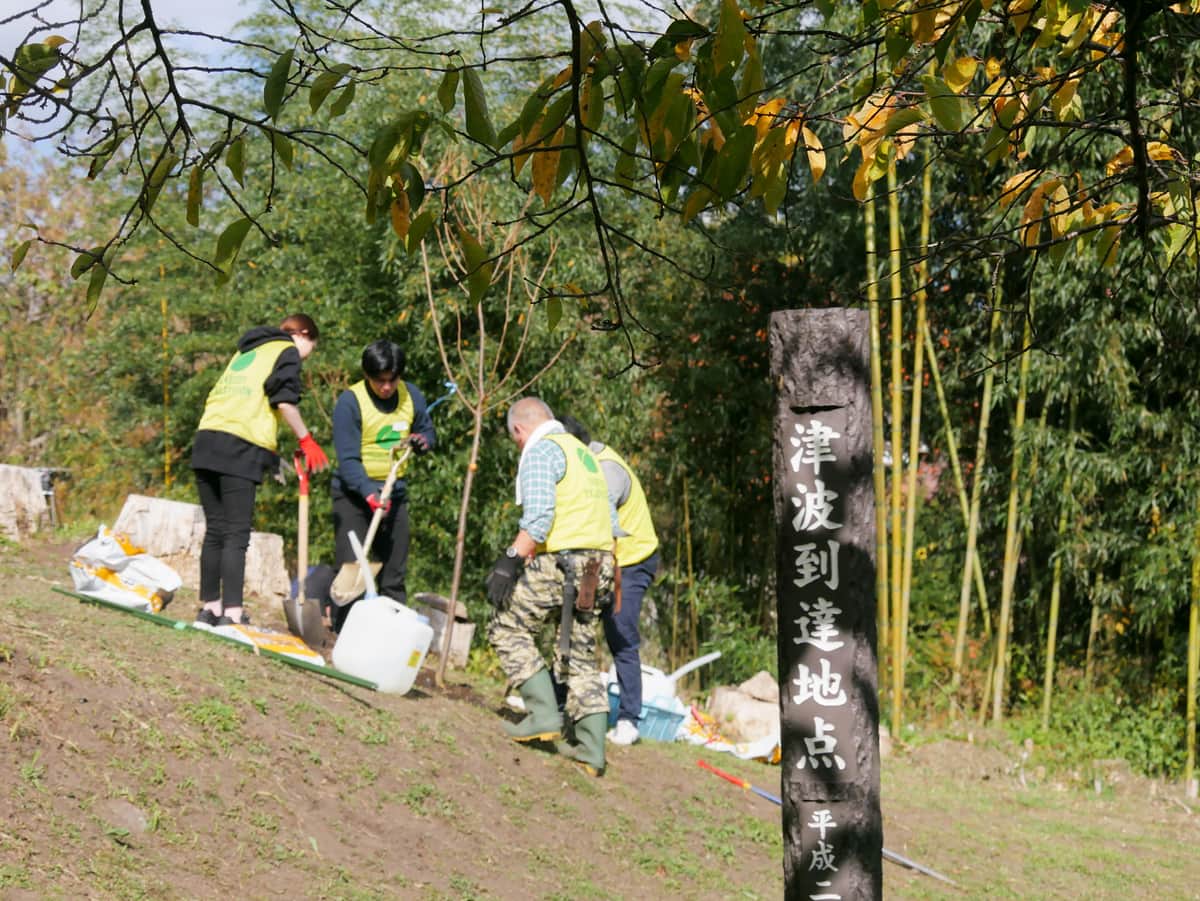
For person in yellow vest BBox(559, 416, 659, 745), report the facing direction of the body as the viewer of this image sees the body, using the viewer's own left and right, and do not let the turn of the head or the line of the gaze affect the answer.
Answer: facing to the left of the viewer

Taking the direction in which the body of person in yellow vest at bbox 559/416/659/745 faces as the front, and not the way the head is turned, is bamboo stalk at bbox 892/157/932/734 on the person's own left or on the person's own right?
on the person's own right

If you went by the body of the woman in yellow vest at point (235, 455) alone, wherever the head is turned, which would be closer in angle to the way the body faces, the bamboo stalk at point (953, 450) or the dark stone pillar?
the bamboo stalk

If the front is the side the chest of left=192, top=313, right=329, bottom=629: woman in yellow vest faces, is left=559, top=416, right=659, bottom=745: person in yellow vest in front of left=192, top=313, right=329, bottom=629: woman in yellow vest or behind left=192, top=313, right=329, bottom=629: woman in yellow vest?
in front

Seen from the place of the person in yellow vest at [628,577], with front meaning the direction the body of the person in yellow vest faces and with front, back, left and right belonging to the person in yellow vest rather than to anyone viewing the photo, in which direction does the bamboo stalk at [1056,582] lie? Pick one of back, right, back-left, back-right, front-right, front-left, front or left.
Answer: back-right

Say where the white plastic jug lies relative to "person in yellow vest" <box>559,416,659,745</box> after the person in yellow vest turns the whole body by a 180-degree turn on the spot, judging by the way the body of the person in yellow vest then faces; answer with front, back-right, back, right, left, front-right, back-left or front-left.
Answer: back-right

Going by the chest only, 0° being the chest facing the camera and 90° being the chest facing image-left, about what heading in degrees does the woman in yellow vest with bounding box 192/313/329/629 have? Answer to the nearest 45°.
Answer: approximately 225°

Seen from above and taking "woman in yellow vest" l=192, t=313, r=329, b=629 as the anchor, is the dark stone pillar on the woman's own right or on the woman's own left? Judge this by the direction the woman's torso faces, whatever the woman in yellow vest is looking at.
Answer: on the woman's own right

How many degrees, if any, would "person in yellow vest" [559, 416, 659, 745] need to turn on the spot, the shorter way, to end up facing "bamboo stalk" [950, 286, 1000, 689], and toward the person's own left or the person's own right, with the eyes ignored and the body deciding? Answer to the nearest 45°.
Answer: approximately 135° to the person's own right
